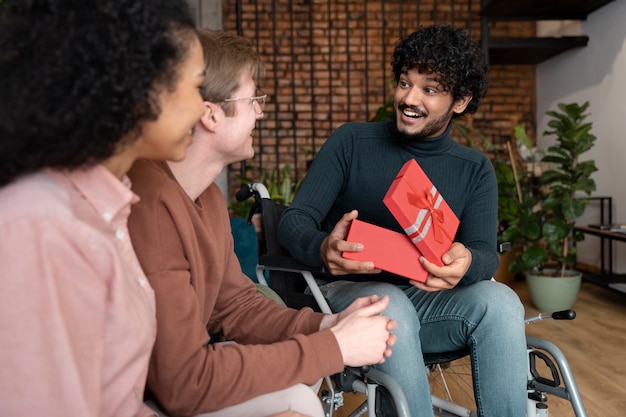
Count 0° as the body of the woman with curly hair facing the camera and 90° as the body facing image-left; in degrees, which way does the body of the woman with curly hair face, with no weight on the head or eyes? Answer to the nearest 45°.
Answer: approximately 270°

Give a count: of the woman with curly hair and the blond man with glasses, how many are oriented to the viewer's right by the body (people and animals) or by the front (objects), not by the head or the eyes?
2

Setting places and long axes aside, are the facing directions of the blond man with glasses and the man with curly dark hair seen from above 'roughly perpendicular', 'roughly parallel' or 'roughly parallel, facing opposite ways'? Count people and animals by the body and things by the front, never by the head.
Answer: roughly perpendicular

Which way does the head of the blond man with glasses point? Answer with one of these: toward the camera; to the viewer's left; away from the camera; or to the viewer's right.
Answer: to the viewer's right

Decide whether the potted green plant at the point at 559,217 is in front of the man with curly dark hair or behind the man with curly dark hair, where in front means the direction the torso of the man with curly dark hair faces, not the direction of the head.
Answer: behind

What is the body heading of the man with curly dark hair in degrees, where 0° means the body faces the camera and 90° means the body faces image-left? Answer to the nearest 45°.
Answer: approximately 0°

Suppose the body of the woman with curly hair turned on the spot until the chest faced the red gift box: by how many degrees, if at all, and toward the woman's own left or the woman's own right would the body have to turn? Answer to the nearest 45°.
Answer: approximately 45° to the woman's own left

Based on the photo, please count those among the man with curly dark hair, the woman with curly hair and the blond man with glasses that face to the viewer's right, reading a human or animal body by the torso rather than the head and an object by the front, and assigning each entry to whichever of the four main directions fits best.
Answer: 2

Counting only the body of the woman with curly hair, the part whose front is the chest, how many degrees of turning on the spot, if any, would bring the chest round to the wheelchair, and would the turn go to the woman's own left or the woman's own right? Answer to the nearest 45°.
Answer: approximately 45° to the woman's own left

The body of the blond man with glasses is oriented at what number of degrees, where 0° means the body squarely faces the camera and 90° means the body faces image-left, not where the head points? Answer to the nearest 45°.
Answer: approximately 270°

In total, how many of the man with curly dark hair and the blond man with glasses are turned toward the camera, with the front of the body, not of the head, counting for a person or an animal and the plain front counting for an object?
1
